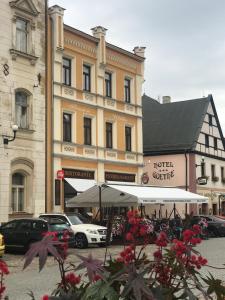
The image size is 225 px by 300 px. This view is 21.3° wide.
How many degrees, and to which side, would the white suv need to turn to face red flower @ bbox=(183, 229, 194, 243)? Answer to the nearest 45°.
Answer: approximately 45° to its right

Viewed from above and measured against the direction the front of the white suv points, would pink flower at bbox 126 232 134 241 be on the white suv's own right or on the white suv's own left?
on the white suv's own right

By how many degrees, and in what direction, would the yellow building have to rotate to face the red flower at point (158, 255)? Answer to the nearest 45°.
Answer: approximately 45° to its right

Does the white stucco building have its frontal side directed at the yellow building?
no

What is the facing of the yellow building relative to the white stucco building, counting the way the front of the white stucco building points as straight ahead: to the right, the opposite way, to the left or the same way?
the same way

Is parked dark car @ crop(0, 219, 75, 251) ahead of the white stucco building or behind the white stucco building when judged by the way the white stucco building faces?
ahead

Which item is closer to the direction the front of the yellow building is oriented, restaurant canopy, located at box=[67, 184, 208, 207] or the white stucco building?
the restaurant canopy

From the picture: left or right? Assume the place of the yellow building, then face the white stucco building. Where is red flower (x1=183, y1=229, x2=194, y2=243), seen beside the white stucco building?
left

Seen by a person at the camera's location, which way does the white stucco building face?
facing the viewer and to the right of the viewer

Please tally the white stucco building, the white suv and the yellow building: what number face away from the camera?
0

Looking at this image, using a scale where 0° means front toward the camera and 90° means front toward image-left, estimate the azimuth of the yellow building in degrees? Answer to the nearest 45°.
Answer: approximately 315°
